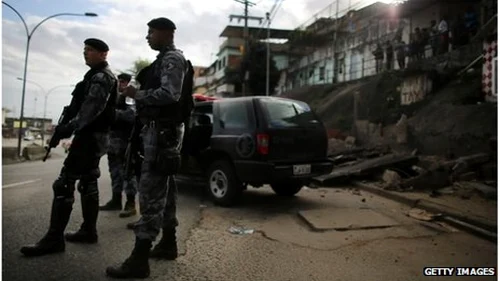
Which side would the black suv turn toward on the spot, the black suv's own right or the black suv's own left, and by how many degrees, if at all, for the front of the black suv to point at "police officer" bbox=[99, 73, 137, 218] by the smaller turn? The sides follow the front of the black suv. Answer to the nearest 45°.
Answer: approximately 45° to the black suv's own left

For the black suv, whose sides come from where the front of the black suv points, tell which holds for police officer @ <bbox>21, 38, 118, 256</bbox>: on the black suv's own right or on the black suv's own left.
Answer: on the black suv's own left

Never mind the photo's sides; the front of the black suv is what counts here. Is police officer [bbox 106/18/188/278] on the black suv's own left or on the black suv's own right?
on the black suv's own left

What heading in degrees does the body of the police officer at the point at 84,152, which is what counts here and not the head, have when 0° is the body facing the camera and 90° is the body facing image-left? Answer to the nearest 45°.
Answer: approximately 90°

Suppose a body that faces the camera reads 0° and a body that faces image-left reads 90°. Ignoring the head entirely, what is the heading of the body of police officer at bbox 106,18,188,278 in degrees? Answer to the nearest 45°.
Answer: approximately 90°

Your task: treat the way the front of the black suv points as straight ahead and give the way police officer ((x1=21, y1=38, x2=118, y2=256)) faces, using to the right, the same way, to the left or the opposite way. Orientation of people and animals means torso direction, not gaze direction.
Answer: to the left

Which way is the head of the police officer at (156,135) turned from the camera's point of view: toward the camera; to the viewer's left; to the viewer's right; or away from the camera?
to the viewer's left

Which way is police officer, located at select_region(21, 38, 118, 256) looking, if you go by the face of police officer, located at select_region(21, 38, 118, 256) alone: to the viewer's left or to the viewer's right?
to the viewer's left

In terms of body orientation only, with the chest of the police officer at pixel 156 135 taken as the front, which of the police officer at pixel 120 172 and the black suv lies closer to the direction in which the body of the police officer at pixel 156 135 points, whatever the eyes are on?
the police officer

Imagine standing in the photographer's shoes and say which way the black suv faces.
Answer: facing away from the viewer and to the left of the viewer

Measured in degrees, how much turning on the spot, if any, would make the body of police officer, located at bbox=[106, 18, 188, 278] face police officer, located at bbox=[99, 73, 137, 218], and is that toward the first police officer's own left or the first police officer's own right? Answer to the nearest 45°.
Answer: approximately 90° to the first police officer's own right

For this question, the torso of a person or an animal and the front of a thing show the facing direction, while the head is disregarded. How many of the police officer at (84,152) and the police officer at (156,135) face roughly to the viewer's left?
2
